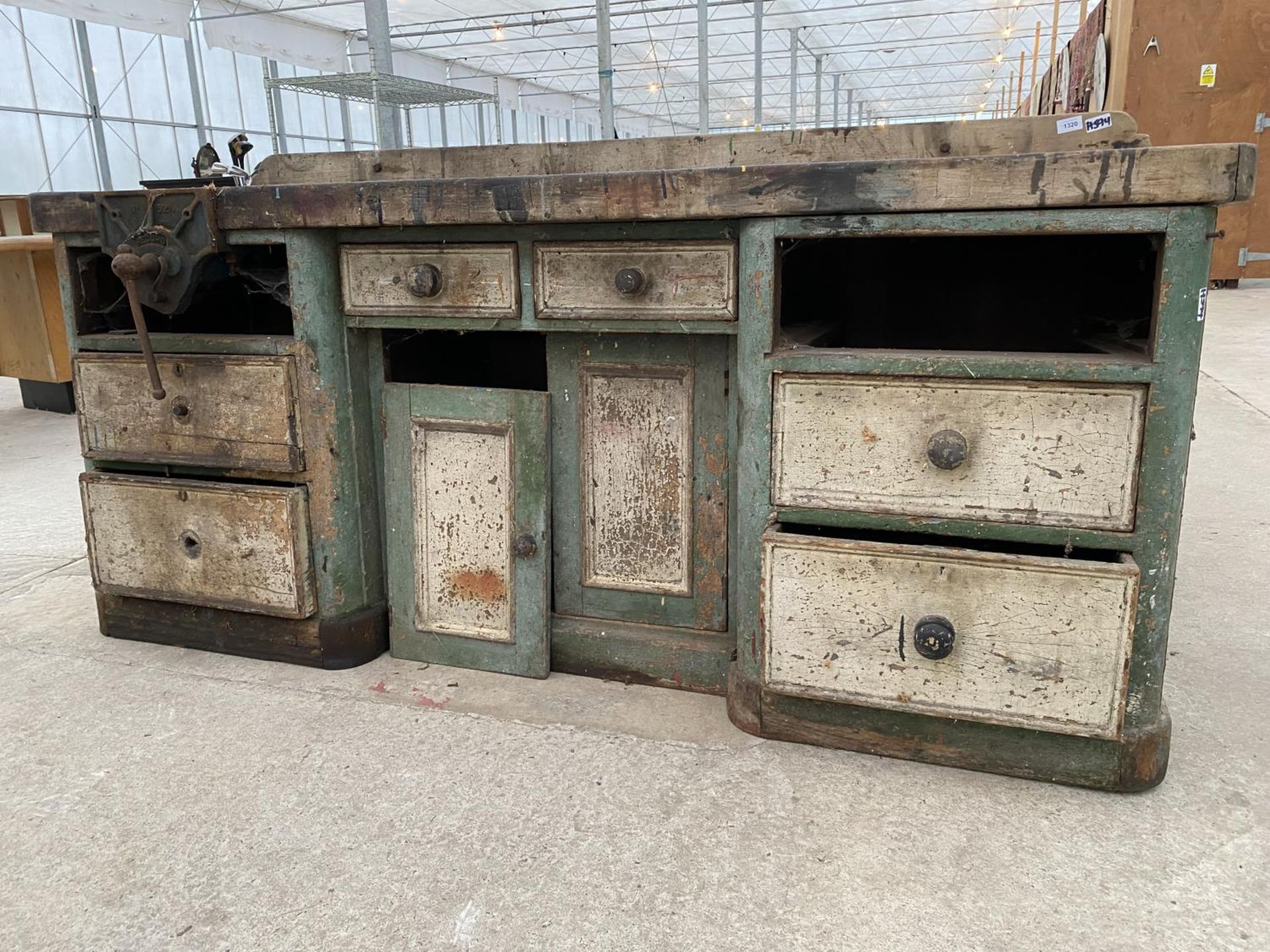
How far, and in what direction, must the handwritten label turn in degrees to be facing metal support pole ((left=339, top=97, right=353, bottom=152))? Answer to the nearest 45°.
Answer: approximately 135° to its right

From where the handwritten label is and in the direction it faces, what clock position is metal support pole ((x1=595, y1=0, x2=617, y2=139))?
The metal support pole is roughly at 5 o'clock from the handwritten label.

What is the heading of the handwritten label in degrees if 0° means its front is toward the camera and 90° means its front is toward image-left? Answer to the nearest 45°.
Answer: approximately 0°

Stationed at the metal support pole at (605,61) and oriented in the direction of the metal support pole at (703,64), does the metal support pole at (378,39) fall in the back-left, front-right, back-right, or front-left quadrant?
back-left

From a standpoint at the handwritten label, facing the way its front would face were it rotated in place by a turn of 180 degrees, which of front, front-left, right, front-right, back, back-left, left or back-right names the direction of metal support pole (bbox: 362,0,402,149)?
front-left

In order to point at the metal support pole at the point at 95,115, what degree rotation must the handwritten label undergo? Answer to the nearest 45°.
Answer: approximately 135° to its right

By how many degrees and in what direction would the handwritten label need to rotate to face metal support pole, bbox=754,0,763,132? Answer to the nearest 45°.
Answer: approximately 180°

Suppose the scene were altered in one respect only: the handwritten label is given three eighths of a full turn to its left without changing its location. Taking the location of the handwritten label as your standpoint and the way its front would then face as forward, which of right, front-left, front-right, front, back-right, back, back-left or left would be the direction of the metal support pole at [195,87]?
left
